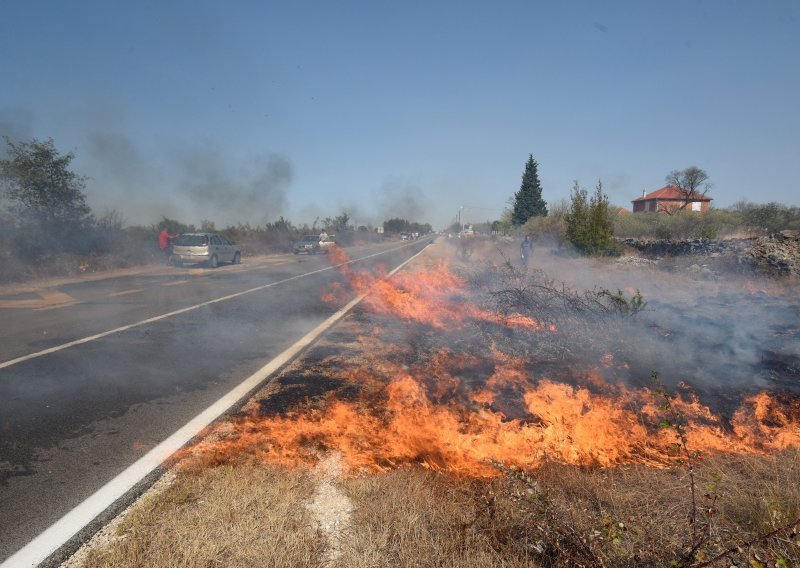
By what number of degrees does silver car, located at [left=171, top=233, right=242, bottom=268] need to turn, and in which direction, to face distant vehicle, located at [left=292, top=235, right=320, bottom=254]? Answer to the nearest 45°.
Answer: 0° — it already faces it

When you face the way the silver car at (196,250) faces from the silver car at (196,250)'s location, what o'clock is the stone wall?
The stone wall is roughly at 3 o'clock from the silver car.

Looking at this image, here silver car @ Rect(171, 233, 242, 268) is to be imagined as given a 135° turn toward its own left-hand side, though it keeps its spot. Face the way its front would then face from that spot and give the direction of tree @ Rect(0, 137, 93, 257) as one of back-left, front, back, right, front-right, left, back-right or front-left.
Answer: front

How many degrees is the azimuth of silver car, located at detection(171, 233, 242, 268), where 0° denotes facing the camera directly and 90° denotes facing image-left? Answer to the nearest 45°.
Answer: approximately 225°

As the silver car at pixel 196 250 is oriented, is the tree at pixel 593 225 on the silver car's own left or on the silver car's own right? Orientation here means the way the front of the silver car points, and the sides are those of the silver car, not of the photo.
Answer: on the silver car's own right

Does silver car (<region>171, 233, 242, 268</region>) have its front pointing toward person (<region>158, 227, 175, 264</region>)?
no

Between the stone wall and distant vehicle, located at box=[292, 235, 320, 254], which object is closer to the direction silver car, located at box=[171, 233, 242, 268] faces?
the distant vehicle
